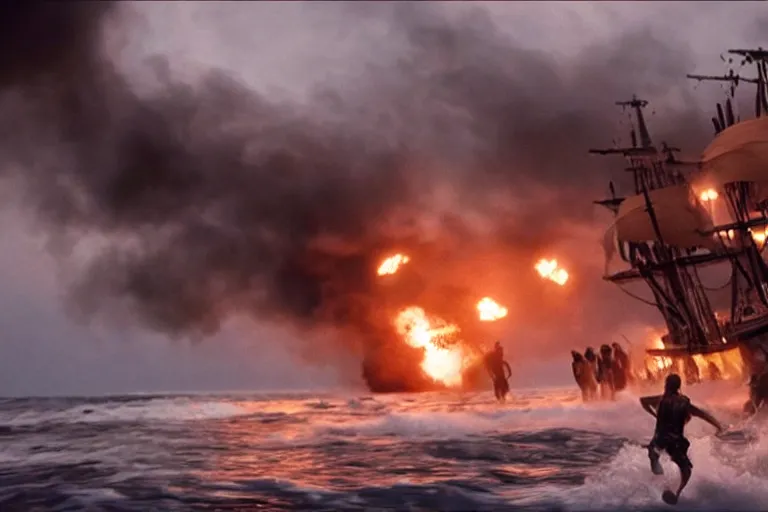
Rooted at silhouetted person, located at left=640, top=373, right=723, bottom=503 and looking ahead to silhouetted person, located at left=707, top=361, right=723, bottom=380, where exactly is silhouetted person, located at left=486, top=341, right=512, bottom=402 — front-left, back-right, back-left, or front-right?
front-left

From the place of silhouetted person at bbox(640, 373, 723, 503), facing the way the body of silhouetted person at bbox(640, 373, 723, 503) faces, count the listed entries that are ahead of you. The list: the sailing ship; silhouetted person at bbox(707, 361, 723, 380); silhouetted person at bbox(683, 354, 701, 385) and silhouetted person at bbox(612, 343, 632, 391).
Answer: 4

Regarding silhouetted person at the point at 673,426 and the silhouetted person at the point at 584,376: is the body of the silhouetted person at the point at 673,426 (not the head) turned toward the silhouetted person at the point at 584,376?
yes

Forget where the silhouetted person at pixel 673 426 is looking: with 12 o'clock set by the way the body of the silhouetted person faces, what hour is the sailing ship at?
The sailing ship is roughly at 12 o'clock from the silhouetted person.

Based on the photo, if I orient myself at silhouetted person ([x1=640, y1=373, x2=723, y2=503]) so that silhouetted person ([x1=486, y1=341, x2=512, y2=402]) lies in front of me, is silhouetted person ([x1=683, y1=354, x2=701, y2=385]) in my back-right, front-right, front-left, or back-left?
front-right

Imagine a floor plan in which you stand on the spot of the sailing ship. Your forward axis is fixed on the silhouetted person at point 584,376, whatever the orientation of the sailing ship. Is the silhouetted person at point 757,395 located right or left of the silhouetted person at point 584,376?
left

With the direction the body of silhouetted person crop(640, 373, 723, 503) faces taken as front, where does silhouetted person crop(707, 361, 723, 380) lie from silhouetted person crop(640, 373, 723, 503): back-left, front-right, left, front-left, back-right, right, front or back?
front

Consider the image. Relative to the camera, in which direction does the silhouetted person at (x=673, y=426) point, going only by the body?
away from the camera

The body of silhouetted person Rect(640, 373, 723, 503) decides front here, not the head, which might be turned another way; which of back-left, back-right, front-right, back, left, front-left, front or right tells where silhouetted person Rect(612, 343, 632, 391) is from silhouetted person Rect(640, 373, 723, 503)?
front

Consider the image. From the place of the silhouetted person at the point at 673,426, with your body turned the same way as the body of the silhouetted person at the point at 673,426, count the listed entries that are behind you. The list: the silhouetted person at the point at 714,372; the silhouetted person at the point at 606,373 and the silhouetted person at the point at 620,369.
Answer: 0

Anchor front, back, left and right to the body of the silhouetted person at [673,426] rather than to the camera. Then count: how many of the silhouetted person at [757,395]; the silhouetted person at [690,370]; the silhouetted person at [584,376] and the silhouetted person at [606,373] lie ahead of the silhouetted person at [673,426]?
4

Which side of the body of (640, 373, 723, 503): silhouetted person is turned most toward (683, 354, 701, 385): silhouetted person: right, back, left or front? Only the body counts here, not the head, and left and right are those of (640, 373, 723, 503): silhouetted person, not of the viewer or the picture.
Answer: front

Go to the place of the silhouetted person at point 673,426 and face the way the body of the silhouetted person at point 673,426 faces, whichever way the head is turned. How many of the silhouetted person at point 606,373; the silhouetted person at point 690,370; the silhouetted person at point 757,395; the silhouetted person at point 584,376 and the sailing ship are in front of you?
5

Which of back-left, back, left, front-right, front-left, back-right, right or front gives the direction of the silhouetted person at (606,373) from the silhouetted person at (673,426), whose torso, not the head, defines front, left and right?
front
